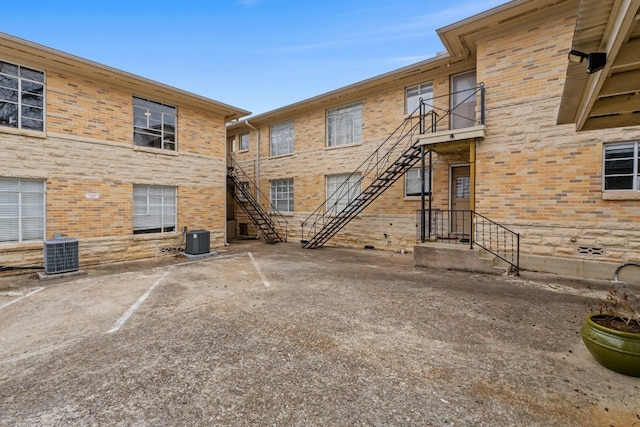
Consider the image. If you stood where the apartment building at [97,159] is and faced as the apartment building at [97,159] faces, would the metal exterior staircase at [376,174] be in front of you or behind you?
in front

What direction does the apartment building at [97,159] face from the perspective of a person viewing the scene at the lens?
facing the viewer and to the right of the viewer

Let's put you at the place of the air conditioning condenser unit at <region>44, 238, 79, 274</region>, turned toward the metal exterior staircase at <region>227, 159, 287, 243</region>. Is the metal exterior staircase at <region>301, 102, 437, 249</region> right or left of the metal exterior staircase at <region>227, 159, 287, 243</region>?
right

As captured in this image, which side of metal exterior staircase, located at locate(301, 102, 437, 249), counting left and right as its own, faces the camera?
left

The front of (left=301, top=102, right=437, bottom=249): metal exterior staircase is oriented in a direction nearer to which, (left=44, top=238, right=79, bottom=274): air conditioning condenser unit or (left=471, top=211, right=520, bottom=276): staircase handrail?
the air conditioning condenser unit

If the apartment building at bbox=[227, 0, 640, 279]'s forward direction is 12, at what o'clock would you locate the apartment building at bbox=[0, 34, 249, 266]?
the apartment building at bbox=[0, 34, 249, 266] is roughly at 1 o'clock from the apartment building at bbox=[227, 0, 640, 279].

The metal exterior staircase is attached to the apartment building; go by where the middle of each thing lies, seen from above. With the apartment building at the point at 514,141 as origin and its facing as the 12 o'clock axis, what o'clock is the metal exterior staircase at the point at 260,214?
The metal exterior staircase is roughly at 2 o'clock from the apartment building.

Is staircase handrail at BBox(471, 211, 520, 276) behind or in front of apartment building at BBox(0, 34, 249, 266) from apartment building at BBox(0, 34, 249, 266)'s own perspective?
in front

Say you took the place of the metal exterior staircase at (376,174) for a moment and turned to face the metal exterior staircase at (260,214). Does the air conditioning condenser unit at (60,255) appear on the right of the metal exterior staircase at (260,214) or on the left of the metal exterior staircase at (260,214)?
left

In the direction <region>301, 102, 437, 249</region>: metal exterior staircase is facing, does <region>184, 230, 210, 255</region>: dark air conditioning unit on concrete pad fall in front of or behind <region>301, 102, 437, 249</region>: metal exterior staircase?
in front

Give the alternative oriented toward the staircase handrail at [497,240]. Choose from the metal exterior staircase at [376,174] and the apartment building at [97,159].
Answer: the apartment building

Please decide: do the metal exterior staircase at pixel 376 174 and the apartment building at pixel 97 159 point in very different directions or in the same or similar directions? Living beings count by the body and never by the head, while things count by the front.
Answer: very different directions

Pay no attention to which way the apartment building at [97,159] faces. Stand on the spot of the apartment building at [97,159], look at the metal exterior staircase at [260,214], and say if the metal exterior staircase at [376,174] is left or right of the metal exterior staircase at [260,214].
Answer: right

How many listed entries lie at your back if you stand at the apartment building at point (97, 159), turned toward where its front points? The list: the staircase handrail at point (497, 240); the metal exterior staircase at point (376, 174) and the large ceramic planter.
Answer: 0

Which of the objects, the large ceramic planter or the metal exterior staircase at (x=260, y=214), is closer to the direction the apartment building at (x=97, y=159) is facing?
the large ceramic planter

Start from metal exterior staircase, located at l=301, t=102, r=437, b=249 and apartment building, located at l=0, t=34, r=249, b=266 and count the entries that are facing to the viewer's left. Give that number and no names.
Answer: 1

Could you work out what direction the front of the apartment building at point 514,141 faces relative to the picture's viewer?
facing the viewer and to the left of the viewer

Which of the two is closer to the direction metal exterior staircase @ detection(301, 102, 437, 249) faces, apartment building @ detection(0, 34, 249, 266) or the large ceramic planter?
the apartment building
